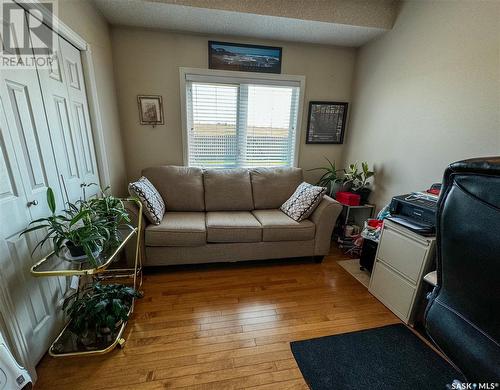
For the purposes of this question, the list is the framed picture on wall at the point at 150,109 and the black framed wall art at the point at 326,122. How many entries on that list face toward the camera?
2

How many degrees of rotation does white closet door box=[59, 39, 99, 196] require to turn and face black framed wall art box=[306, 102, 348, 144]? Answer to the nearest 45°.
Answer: approximately 45° to its left

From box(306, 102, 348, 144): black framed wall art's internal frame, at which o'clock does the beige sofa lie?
The beige sofa is roughly at 1 o'clock from the black framed wall art.

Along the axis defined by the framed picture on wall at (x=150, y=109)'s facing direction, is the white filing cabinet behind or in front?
in front

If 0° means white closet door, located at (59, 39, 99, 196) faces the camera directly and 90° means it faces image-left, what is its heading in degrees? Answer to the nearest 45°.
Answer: approximately 315°

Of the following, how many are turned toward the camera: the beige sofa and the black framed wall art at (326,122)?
2

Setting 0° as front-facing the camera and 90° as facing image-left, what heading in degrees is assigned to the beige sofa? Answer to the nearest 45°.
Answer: approximately 0°

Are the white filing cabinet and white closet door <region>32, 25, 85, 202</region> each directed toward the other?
yes

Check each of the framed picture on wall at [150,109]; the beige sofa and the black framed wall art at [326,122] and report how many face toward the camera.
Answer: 3

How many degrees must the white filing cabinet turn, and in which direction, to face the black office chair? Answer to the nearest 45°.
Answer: approximately 45° to its left

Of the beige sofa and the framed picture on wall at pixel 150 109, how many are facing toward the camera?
2

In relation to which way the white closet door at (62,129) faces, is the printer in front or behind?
in front

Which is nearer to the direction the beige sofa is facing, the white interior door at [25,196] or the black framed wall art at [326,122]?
the white interior door
